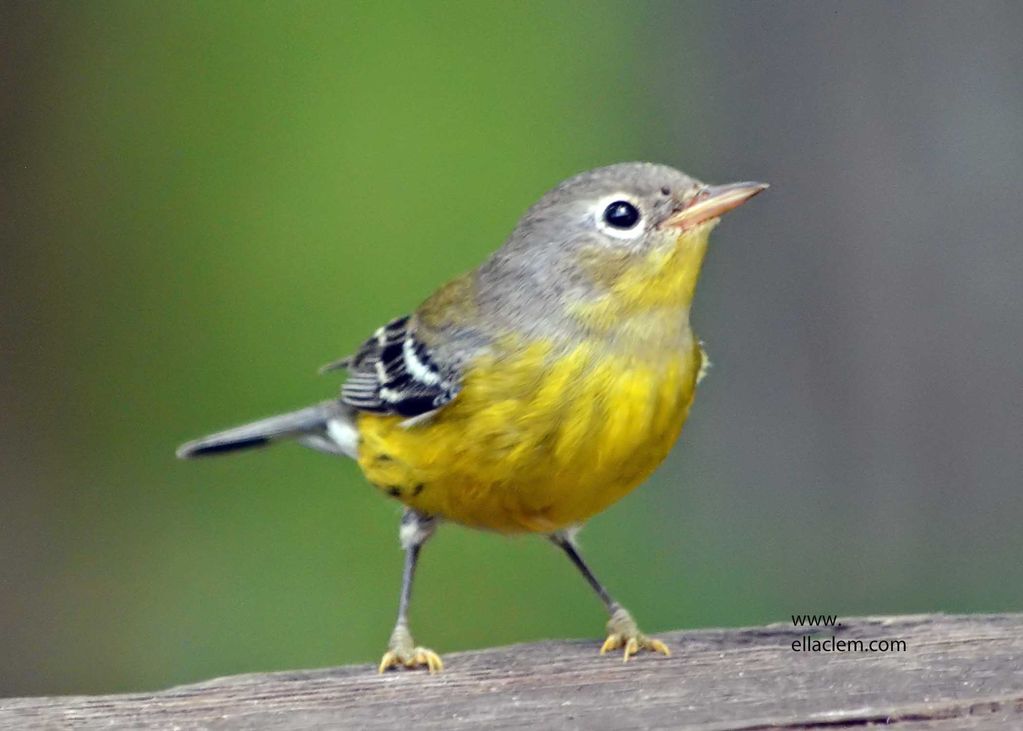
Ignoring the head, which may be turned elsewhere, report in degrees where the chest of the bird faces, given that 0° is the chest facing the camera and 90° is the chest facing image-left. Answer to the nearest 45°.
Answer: approximately 315°
